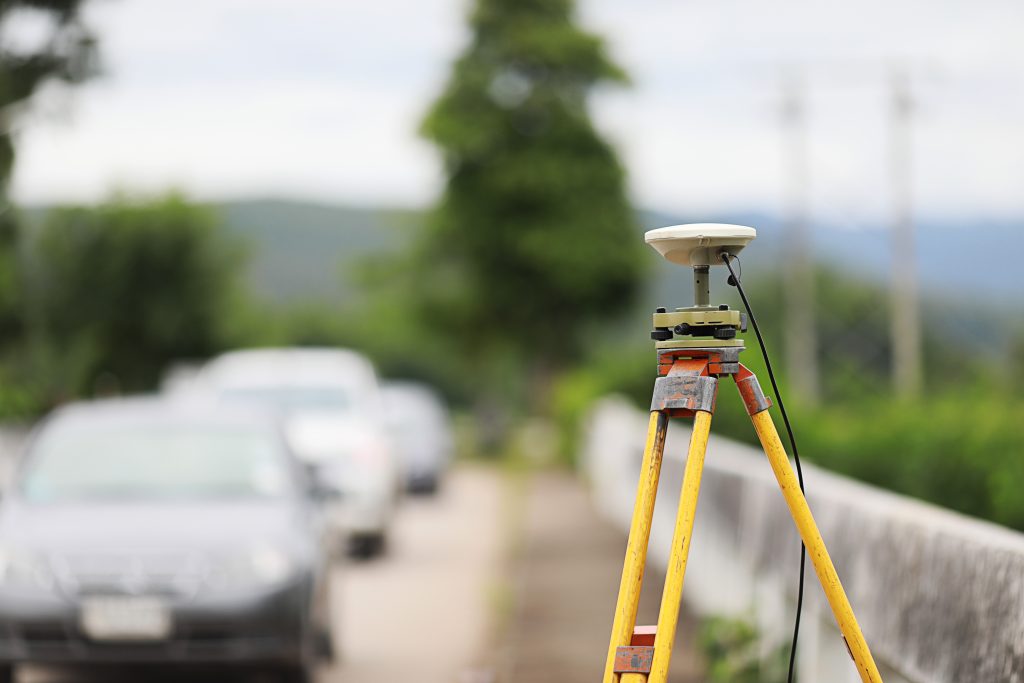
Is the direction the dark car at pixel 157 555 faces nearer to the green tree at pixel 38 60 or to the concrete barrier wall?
the concrete barrier wall

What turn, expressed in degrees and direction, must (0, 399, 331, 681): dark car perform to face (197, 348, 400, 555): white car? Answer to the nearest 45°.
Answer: approximately 180°

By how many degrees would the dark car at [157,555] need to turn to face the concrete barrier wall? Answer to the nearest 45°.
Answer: approximately 45° to its left

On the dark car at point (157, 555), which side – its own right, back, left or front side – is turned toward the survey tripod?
front

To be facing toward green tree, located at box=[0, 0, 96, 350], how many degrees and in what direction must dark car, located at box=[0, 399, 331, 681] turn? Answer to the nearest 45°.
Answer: approximately 180°

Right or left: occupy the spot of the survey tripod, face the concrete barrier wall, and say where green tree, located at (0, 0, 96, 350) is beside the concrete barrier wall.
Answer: left

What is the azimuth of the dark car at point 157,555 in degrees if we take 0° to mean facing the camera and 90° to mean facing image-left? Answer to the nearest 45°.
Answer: approximately 0°

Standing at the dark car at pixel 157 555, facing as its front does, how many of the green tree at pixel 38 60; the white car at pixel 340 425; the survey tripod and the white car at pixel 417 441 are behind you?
3

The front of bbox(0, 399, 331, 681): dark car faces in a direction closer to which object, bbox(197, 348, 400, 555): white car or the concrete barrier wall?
the concrete barrier wall

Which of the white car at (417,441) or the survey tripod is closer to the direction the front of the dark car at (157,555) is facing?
the survey tripod

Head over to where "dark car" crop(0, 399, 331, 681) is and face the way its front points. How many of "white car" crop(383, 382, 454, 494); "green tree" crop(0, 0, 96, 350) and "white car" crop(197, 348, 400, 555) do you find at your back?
3

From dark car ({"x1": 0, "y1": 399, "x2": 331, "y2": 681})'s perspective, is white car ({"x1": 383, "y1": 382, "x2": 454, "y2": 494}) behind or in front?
behind
